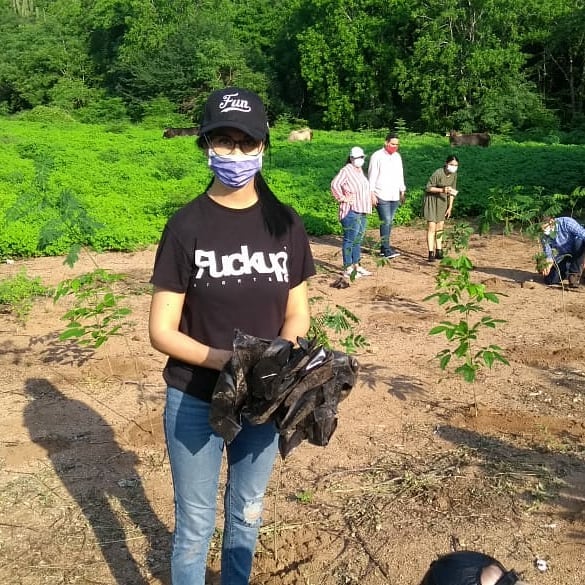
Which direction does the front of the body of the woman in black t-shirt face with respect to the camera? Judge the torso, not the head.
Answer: toward the camera

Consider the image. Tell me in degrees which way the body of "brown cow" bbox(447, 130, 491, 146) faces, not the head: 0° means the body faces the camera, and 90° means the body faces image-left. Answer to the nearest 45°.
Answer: approximately 90°

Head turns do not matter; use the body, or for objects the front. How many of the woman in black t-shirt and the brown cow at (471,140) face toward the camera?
1

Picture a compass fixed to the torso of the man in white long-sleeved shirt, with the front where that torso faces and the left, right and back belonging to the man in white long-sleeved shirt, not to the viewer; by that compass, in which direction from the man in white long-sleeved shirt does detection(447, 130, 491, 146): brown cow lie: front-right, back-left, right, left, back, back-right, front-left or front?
back-left

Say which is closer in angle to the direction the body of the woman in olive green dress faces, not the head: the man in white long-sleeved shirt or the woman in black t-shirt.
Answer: the woman in black t-shirt

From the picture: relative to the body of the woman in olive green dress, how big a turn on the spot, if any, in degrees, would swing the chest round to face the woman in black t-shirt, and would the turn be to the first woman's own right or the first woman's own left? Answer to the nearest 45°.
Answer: approximately 45° to the first woman's own right

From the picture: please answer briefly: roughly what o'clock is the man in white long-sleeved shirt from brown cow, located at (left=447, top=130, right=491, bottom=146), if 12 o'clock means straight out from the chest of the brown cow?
The man in white long-sleeved shirt is roughly at 9 o'clock from the brown cow.

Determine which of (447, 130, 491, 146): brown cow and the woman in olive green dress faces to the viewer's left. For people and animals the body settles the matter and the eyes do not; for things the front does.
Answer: the brown cow
